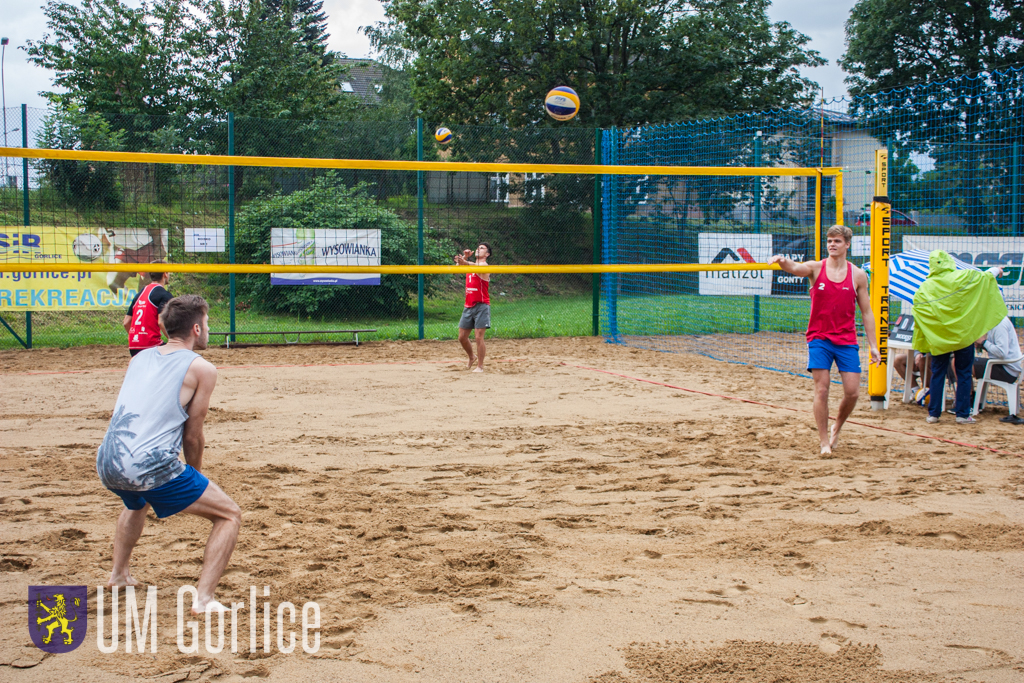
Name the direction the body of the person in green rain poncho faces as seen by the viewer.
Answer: away from the camera

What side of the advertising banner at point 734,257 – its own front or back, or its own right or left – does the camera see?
front

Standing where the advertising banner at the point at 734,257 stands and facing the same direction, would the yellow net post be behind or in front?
in front

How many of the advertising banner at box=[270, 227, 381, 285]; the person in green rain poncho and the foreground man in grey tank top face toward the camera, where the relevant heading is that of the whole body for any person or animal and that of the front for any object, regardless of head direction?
1

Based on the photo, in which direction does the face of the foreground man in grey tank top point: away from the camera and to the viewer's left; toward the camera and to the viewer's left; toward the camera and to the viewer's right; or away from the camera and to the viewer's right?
away from the camera and to the viewer's right

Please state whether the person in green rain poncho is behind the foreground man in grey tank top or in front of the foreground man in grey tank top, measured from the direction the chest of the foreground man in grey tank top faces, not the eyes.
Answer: in front

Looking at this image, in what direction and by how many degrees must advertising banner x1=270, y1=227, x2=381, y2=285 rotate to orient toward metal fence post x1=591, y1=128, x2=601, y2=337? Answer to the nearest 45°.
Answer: approximately 90° to its left

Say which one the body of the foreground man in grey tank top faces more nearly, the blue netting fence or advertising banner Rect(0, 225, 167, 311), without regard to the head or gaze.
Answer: the blue netting fence

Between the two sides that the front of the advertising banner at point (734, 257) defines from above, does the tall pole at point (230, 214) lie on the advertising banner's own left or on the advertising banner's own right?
on the advertising banner's own right

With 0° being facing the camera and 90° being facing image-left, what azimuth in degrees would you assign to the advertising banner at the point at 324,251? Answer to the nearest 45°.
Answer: approximately 0°

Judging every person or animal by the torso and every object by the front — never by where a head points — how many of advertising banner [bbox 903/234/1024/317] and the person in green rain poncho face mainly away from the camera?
1

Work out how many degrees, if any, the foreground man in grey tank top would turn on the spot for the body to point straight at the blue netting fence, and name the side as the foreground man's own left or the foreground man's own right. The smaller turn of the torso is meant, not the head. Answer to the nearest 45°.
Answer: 0° — they already face it
